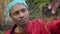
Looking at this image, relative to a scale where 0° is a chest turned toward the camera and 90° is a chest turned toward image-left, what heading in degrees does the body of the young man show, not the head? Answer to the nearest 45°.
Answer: approximately 45°
